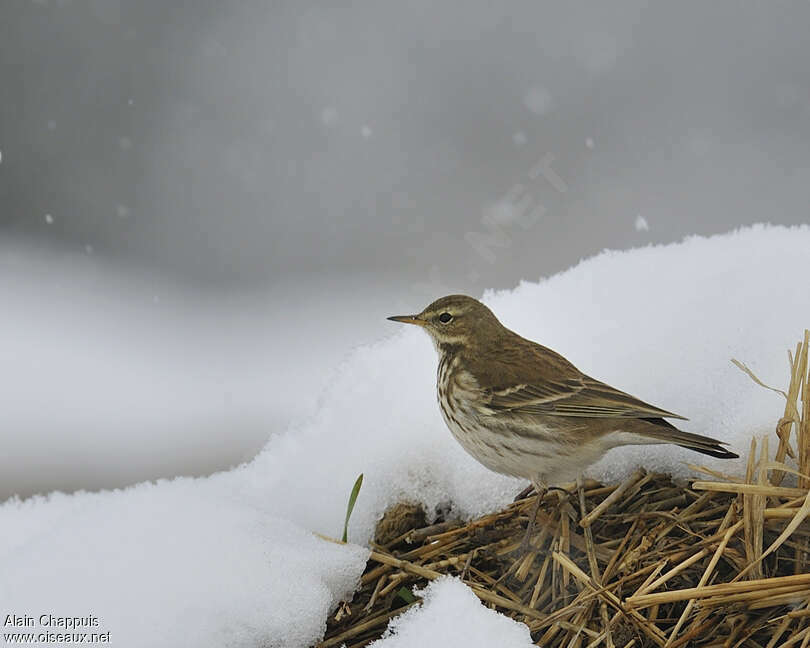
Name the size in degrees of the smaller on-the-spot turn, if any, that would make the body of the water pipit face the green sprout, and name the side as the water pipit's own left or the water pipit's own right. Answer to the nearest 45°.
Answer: approximately 45° to the water pipit's own left

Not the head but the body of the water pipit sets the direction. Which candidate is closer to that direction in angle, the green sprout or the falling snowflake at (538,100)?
the green sprout

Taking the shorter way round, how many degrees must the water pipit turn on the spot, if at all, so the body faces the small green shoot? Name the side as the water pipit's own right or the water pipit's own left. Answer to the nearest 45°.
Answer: approximately 45° to the water pipit's own left

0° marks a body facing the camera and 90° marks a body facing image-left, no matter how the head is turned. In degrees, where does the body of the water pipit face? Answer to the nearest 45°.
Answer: approximately 90°

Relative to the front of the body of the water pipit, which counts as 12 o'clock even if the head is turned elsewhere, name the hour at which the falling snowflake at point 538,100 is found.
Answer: The falling snowflake is roughly at 3 o'clock from the water pipit.
